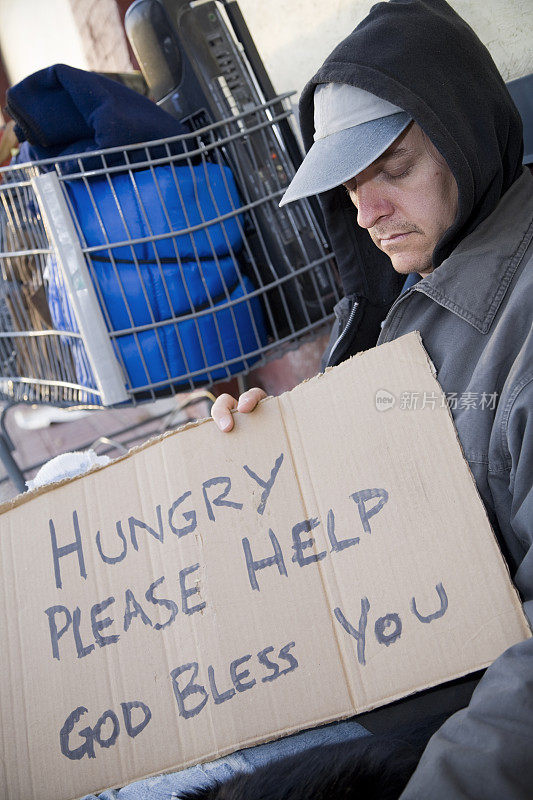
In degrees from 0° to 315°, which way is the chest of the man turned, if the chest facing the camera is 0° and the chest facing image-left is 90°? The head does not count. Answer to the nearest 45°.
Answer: approximately 45°

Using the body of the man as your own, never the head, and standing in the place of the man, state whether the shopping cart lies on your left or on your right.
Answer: on your right

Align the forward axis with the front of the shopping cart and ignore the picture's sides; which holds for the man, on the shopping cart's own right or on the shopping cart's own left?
on the shopping cart's own left

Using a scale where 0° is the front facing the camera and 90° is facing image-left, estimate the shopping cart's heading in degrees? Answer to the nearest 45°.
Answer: approximately 45°
